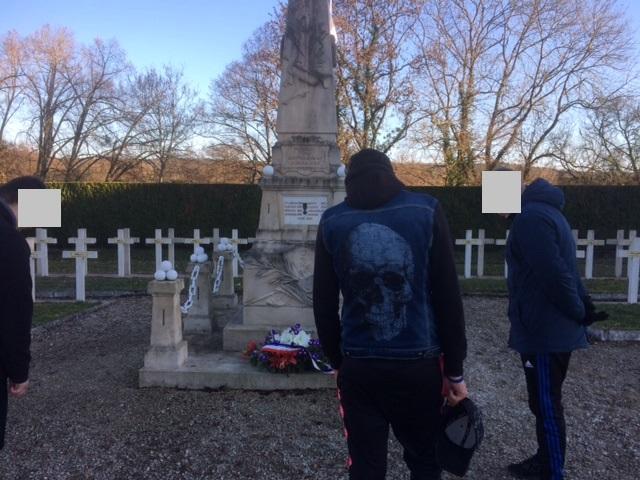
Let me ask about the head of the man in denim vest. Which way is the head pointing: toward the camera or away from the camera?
away from the camera

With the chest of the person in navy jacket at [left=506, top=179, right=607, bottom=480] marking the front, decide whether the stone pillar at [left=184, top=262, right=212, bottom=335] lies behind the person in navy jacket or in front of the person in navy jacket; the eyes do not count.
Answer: in front

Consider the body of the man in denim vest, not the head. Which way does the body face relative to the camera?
away from the camera

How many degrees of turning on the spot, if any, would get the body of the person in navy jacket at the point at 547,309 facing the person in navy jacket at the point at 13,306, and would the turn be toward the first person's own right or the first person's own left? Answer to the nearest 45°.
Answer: approximately 45° to the first person's own left

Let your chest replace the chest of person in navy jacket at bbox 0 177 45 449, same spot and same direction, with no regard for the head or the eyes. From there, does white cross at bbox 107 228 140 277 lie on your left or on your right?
on your left

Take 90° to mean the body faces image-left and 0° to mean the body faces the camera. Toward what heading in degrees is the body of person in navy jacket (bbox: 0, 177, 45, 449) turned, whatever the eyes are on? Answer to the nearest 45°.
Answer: approximately 270°

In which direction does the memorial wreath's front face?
toward the camera

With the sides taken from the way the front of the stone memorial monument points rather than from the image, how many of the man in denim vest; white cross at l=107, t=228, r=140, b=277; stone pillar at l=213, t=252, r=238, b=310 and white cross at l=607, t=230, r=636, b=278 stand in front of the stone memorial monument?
1

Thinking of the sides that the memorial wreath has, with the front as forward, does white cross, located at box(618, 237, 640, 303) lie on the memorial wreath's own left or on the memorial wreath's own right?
on the memorial wreath's own left

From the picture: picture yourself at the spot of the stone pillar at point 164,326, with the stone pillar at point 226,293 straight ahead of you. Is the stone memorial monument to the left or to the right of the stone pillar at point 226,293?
right

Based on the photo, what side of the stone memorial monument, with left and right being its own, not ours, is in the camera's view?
front

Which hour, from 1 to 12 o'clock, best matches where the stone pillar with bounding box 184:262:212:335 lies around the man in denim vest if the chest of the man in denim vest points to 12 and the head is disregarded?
The stone pillar is roughly at 11 o'clock from the man in denim vest.
